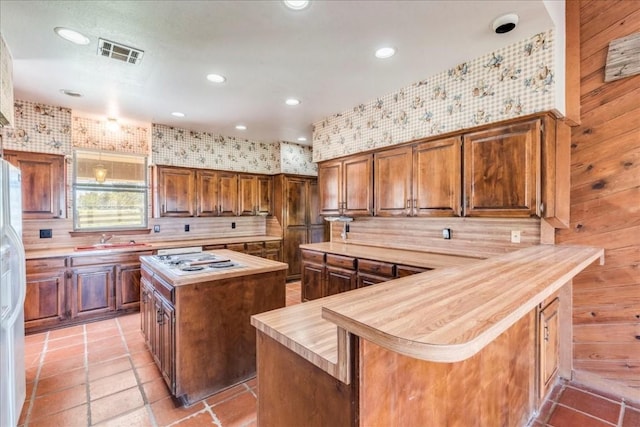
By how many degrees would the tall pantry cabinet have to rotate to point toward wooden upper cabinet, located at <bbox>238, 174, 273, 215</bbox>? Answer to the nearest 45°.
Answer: approximately 135° to its right

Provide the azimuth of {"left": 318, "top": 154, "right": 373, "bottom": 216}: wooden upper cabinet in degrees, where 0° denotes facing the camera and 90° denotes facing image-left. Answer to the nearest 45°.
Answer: approximately 45°

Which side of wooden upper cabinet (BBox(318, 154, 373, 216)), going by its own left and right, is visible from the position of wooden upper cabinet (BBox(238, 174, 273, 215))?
right

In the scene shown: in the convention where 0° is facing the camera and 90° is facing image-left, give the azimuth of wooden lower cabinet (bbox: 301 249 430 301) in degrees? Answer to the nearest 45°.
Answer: approximately 45°

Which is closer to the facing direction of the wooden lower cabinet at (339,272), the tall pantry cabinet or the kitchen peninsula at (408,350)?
the kitchen peninsula

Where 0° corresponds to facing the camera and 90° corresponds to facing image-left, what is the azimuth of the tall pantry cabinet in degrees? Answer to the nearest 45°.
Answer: approximately 315°

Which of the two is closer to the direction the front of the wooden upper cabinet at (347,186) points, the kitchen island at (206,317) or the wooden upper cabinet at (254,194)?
the kitchen island
